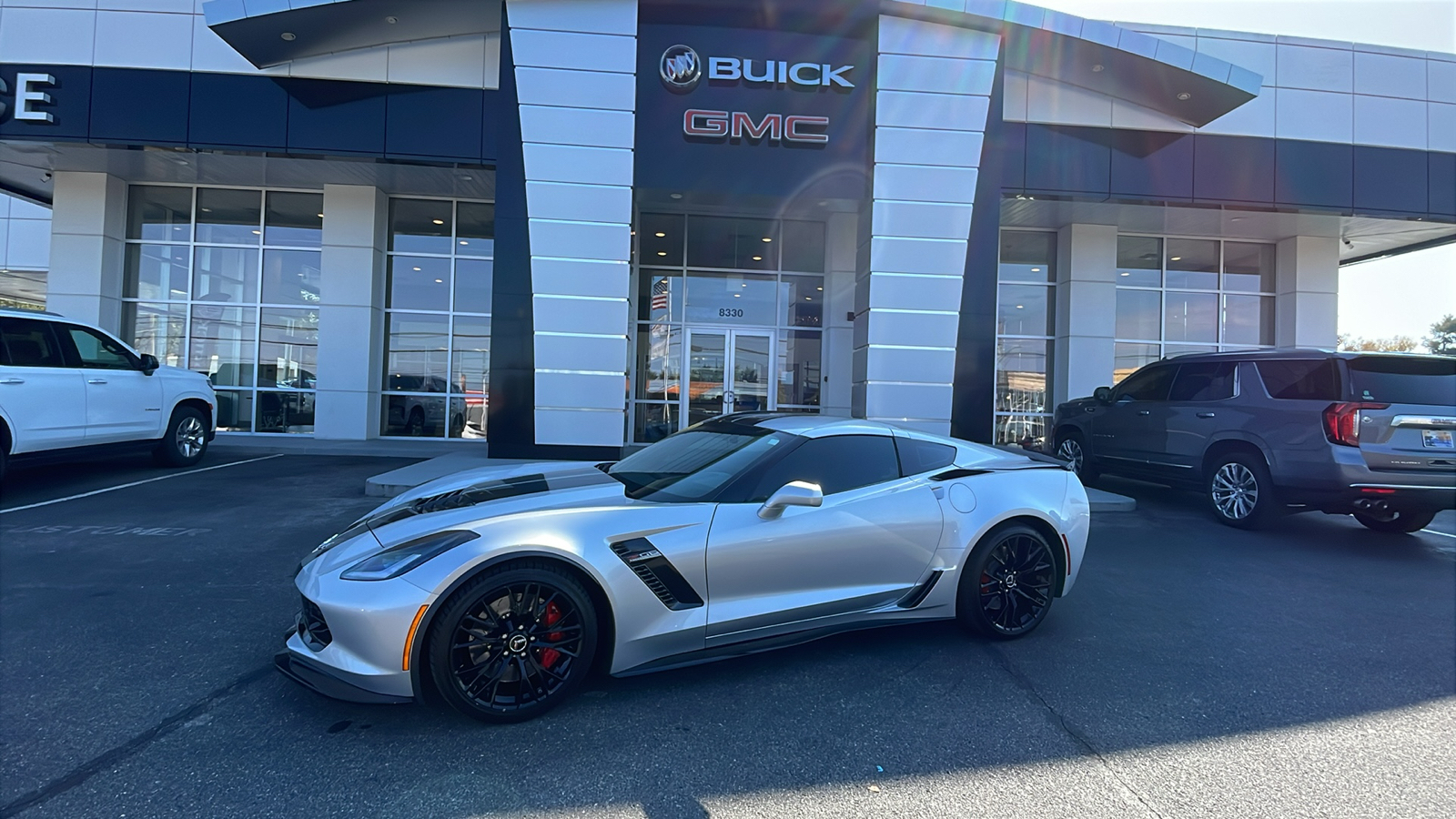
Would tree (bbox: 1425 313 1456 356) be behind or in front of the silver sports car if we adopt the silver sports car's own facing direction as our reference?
behind

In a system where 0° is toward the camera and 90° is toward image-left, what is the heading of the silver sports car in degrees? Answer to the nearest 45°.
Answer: approximately 45°

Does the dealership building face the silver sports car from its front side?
yes

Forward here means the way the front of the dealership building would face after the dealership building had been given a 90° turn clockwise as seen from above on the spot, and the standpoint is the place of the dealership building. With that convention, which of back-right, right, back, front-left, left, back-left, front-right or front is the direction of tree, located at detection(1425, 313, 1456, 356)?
back-right

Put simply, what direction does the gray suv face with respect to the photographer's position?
facing away from the viewer and to the left of the viewer

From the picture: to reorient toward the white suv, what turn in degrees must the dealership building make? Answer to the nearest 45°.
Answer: approximately 45° to its right

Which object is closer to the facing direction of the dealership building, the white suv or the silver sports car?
the silver sports car

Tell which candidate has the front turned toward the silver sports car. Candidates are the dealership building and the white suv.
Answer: the dealership building
